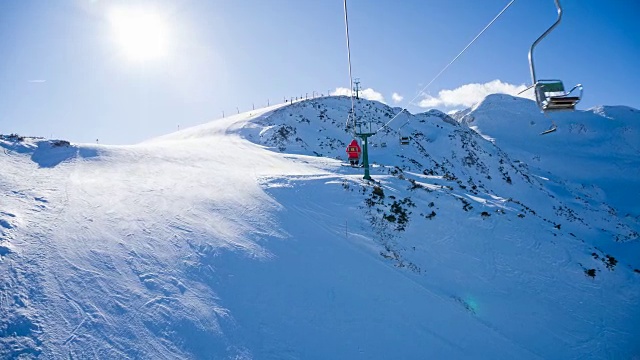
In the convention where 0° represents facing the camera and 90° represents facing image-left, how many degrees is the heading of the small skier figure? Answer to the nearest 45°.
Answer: approximately 180°

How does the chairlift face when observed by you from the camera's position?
facing the viewer and to the right of the viewer

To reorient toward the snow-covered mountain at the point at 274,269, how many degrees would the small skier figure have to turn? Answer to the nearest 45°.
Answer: approximately 180°

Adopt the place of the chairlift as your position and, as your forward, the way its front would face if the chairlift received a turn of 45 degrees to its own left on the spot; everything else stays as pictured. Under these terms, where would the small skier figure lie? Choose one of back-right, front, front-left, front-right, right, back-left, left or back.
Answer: back-left
